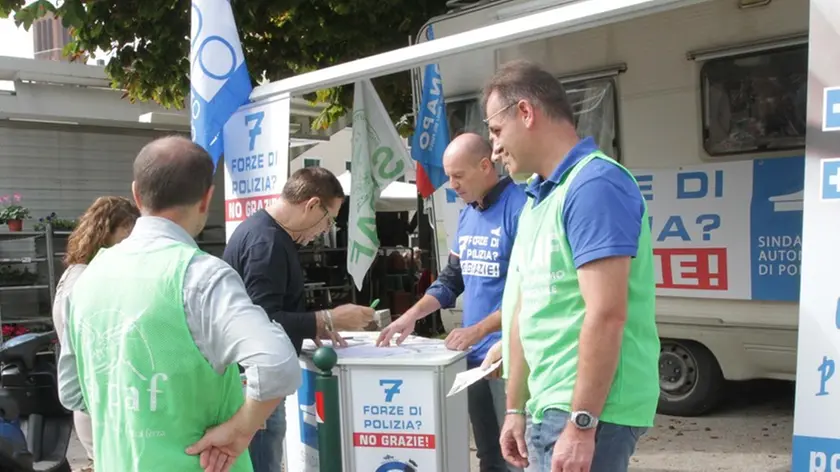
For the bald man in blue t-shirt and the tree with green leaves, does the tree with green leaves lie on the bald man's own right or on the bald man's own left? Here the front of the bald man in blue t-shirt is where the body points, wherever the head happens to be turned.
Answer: on the bald man's own right

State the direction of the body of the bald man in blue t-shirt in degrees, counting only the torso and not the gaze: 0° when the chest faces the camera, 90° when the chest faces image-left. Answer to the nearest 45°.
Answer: approximately 45°

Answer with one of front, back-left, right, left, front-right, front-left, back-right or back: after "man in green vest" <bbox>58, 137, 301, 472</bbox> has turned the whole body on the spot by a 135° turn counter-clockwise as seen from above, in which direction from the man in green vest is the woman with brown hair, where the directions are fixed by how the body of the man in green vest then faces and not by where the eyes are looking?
right

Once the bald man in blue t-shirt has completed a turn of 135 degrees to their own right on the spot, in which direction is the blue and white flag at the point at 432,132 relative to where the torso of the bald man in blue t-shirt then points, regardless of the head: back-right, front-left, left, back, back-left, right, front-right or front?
front

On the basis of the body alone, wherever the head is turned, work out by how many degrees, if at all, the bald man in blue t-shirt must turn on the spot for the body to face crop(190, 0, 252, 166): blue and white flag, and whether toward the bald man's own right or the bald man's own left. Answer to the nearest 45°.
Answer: approximately 90° to the bald man's own right

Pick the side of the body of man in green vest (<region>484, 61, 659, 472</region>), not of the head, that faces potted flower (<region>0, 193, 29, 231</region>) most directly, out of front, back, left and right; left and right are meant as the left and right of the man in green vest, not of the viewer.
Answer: right

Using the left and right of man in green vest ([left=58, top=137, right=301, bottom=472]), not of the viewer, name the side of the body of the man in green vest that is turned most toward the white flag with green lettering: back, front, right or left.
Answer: front

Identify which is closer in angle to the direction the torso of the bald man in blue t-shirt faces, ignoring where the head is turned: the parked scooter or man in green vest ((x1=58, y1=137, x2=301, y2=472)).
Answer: the man in green vest

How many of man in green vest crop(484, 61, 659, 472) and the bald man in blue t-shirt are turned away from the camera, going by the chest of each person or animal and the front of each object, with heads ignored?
0

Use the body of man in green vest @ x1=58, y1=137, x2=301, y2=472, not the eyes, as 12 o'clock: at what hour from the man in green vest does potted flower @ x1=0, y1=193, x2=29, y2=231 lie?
The potted flower is roughly at 10 o'clock from the man in green vest.

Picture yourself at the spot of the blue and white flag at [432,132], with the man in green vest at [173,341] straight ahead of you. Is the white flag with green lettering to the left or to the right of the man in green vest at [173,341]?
right

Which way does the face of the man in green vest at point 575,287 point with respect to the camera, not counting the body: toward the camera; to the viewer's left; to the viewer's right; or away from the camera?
to the viewer's left

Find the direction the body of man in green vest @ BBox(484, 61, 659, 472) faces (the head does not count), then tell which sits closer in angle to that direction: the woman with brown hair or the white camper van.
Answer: the woman with brown hair

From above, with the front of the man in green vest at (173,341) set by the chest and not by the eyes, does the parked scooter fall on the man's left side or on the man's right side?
on the man's left side

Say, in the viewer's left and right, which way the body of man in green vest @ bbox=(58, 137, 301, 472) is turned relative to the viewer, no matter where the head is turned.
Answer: facing away from the viewer and to the right of the viewer

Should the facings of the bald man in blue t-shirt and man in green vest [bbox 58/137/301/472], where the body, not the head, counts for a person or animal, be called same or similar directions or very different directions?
very different directions
